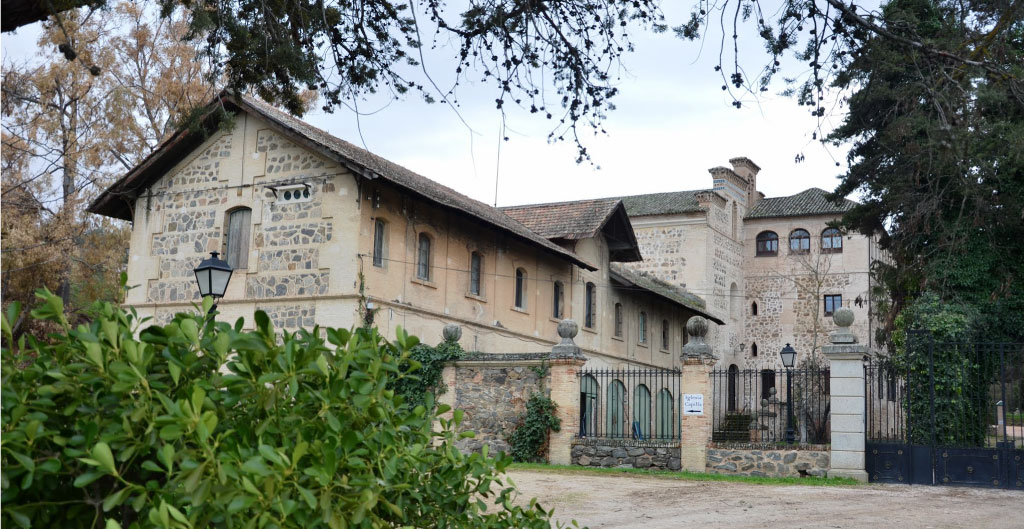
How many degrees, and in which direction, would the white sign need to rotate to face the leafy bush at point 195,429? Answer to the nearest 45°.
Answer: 0° — it already faces it

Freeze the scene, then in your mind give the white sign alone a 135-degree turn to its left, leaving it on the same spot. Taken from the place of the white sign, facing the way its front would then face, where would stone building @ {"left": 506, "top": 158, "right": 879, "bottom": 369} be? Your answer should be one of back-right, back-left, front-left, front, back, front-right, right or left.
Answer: front-left

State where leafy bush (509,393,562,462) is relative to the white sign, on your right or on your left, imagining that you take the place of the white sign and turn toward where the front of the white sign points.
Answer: on your right

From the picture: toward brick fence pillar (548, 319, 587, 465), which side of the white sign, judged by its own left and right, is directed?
right

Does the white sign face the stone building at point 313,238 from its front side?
no

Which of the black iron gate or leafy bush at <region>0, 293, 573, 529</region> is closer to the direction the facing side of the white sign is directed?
the leafy bush

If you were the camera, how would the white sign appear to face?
facing the viewer

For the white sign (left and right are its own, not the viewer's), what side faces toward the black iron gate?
left

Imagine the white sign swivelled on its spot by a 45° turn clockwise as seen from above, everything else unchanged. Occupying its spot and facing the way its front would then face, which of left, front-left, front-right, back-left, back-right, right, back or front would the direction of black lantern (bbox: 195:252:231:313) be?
front

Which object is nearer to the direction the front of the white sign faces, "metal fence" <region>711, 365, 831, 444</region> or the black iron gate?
the black iron gate

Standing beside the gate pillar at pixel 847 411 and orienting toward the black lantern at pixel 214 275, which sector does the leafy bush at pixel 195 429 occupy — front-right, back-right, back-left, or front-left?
front-left
